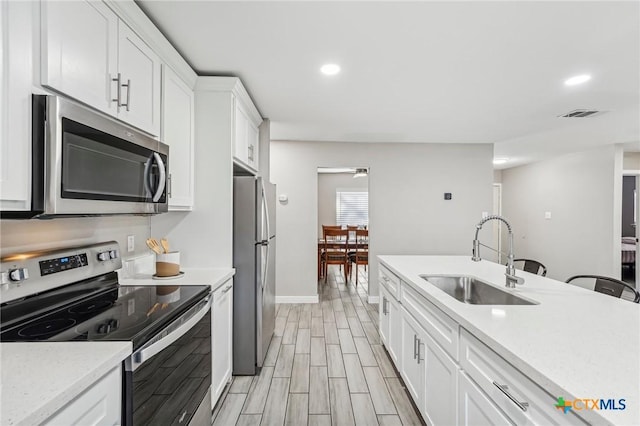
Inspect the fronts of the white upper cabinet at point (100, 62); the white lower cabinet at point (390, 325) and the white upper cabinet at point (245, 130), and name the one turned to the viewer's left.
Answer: the white lower cabinet

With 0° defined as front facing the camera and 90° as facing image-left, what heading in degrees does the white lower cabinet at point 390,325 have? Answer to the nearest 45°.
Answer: approximately 90°

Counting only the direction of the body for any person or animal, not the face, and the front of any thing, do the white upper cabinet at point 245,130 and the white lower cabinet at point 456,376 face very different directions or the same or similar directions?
very different directions

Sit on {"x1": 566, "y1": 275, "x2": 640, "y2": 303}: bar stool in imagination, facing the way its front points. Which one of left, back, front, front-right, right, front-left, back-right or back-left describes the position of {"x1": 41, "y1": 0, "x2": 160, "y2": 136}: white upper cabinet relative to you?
front

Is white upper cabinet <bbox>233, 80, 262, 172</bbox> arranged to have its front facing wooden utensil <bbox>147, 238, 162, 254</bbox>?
no

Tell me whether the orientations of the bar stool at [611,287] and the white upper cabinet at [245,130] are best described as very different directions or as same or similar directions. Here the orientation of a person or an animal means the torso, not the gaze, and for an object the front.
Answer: very different directions

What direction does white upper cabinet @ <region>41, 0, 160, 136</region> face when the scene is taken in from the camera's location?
facing the viewer and to the right of the viewer

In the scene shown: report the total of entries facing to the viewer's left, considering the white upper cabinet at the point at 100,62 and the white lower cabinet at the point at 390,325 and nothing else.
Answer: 1

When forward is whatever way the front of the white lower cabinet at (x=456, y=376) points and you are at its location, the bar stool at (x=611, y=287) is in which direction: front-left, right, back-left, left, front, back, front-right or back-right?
back

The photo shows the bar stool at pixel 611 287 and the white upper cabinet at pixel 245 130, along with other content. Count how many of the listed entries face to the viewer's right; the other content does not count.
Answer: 1

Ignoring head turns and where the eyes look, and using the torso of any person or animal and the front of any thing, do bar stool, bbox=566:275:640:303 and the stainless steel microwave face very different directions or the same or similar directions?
very different directions

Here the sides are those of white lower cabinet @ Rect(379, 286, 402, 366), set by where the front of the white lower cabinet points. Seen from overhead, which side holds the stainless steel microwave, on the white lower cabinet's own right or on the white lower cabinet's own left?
on the white lower cabinet's own left

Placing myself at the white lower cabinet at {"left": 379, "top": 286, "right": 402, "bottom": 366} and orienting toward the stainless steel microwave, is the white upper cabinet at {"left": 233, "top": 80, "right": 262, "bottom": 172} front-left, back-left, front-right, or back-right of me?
front-right

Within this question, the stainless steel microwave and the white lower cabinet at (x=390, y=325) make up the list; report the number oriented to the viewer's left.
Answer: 1

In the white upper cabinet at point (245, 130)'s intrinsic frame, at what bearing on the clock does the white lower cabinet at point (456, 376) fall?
The white lower cabinet is roughly at 2 o'clock from the white upper cabinet.

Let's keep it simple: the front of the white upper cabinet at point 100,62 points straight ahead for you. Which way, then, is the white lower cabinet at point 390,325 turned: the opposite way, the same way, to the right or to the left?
the opposite way

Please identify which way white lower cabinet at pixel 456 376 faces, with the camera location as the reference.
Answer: facing the viewer and to the left of the viewer

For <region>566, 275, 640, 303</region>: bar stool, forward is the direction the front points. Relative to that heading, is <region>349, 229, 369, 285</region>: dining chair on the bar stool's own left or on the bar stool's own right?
on the bar stool's own right

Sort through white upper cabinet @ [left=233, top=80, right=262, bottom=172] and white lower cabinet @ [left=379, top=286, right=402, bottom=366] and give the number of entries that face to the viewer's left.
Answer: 1
